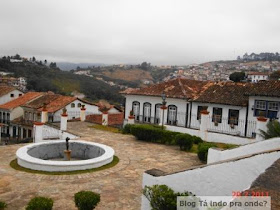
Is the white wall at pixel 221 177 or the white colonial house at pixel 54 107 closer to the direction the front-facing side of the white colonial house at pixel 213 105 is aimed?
the white wall

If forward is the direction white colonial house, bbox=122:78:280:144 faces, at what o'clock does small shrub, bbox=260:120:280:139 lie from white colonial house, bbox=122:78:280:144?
The small shrub is roughly at 10 o'clock from the white colonial house.

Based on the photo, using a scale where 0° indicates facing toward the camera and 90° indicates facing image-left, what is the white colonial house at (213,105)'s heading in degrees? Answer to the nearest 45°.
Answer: approximately 45°

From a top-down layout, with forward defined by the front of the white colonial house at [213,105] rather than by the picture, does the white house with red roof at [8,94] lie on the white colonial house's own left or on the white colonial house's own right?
on the white colonial house's own right

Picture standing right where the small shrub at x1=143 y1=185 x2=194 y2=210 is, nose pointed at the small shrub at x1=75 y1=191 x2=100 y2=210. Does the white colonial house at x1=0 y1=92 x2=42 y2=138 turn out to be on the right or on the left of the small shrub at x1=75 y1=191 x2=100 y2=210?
right

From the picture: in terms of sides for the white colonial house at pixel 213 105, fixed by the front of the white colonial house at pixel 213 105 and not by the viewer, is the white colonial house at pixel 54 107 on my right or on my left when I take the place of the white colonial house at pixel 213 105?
on my right

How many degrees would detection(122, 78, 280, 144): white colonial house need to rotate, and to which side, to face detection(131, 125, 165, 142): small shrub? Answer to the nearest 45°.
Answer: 0° — it already faces it

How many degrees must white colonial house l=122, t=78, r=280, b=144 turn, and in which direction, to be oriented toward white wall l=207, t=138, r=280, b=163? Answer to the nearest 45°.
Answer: approximately 45° to its left

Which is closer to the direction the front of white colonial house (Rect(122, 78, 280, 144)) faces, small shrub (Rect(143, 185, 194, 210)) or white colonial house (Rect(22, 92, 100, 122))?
the small shrub

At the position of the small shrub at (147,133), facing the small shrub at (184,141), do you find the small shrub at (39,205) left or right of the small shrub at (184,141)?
right
